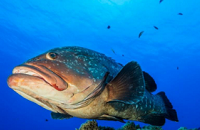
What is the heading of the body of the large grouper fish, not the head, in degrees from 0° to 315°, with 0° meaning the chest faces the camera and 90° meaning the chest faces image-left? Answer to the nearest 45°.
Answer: approximately 45°
